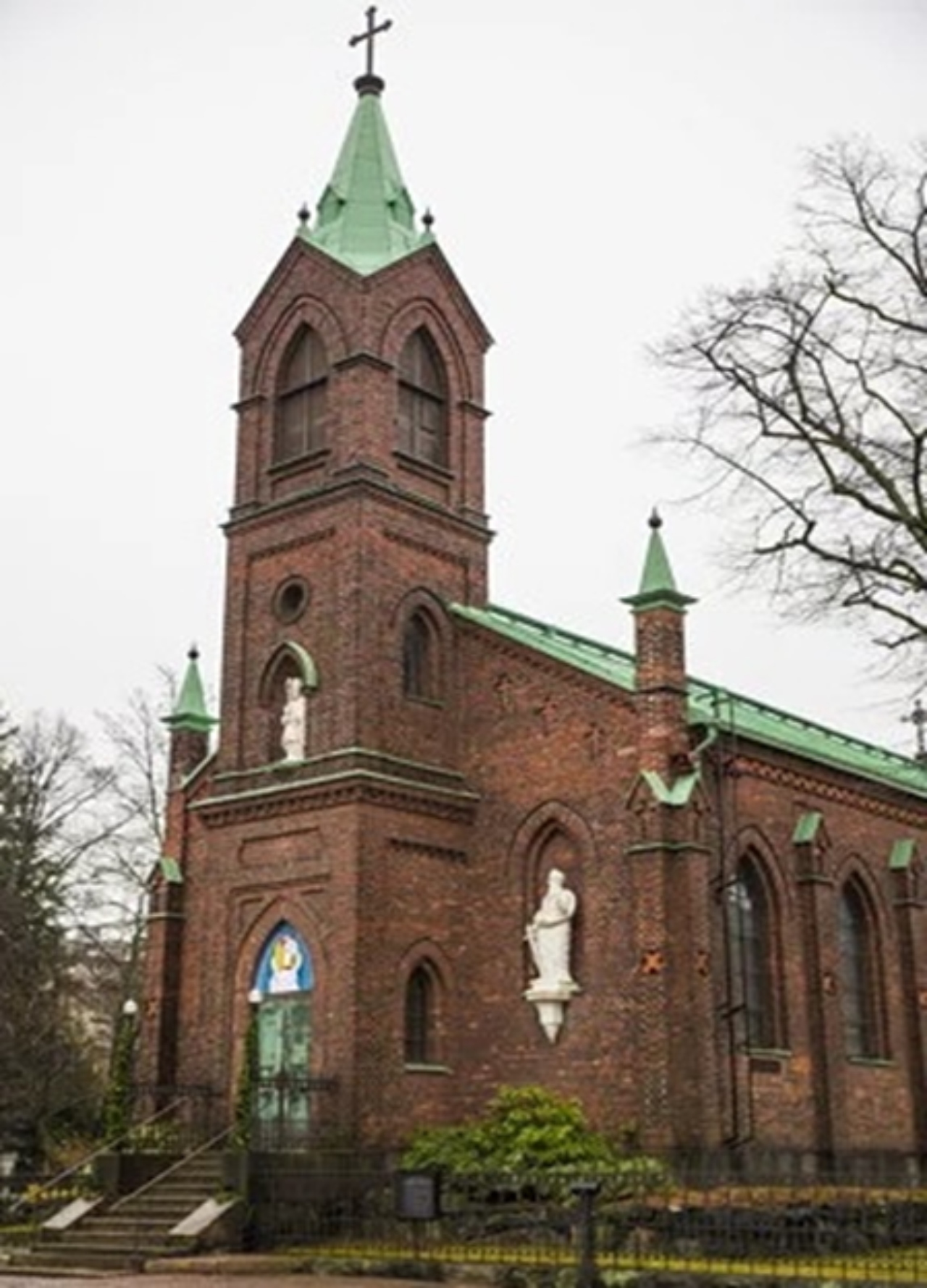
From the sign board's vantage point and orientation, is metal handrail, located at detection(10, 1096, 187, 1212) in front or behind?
behind

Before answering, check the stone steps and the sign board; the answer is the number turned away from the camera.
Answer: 0

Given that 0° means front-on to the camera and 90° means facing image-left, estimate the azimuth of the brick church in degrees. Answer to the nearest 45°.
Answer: approximately 45°

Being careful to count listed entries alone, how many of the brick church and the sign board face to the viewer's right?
0

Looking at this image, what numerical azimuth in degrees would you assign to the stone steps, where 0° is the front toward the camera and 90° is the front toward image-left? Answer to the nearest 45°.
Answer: approximately 45°

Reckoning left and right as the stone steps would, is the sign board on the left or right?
on its left

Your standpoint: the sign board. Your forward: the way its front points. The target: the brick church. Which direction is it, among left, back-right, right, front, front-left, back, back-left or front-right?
back

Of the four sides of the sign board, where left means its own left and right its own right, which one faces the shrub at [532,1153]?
back

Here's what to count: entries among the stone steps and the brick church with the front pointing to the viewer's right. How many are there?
0
